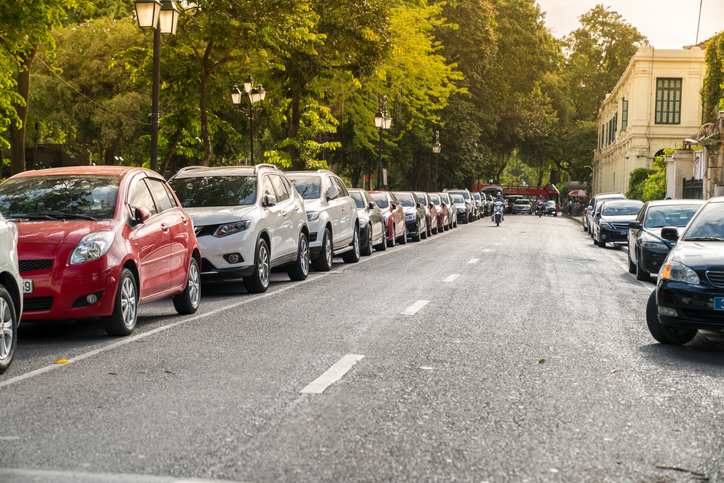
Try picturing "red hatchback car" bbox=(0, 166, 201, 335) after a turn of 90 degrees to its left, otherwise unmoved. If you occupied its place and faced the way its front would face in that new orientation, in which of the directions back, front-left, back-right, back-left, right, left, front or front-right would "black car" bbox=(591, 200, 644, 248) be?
left

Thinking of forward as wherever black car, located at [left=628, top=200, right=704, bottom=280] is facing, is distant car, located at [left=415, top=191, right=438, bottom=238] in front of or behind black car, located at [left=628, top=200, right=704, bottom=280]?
behind

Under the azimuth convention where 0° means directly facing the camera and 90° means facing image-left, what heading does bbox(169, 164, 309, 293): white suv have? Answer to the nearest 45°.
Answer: approximately 45°

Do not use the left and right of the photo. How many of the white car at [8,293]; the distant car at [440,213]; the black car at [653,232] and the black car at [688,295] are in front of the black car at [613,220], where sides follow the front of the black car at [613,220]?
3

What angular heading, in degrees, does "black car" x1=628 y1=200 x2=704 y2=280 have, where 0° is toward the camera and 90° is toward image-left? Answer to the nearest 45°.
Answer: approximately 0°

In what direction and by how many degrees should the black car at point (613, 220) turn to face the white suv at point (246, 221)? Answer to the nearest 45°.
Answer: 0° — it already faces it

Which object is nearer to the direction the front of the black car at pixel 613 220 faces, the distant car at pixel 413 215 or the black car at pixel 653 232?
the black car

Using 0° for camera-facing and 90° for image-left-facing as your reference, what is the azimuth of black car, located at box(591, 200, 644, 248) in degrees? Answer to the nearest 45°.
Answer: approximately 0°

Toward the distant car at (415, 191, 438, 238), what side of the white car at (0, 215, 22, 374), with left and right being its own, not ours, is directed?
back

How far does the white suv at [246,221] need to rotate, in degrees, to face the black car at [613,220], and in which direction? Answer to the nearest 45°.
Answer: approximately 180°

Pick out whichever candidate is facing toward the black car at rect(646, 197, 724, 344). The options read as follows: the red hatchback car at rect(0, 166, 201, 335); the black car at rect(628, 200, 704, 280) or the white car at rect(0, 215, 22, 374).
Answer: the black car at rect(628, 200, 704, 280)

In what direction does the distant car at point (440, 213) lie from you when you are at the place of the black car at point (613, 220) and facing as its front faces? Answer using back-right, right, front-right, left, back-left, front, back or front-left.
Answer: back-right

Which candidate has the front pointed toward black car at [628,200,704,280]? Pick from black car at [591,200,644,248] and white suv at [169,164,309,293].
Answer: black car at [591,200,644,248]

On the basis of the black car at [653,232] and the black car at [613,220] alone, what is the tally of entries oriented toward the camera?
2

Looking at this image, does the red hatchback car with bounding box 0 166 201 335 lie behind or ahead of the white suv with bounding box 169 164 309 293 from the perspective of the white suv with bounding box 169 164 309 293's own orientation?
ahead
